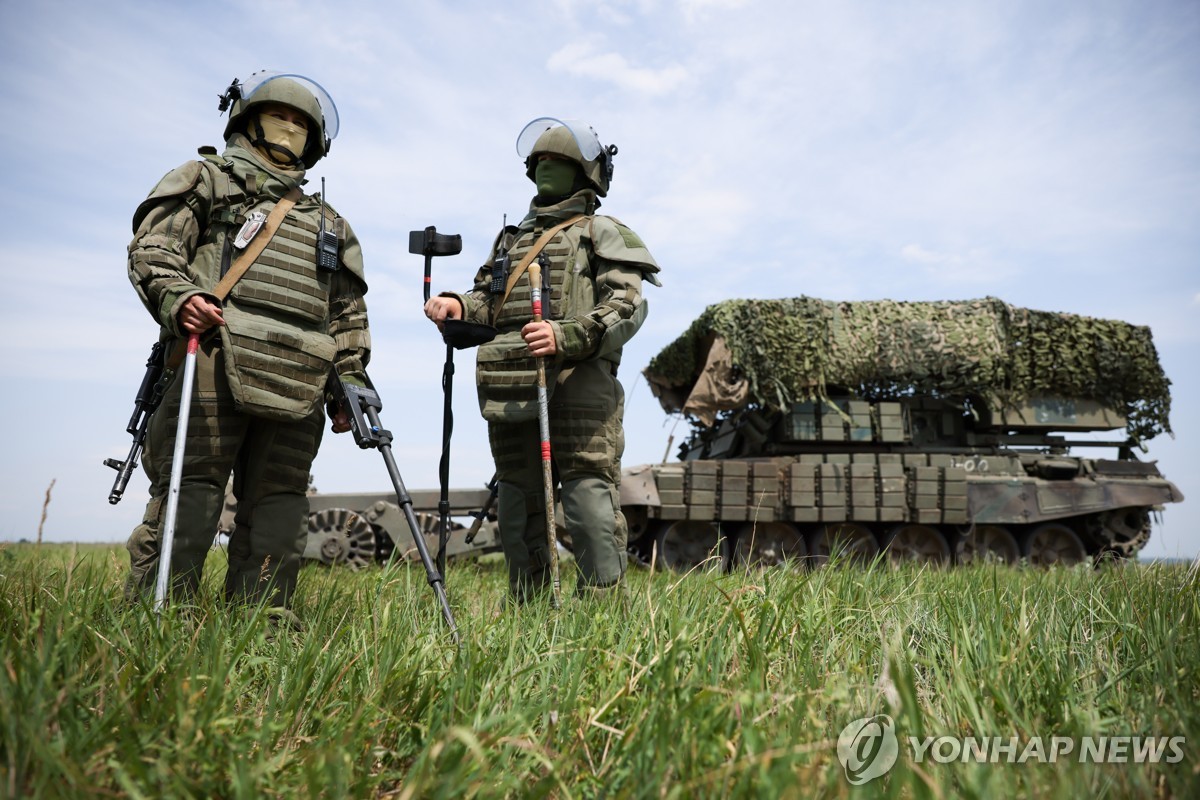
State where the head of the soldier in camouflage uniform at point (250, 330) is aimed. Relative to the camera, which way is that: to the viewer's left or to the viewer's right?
to the viewer's right

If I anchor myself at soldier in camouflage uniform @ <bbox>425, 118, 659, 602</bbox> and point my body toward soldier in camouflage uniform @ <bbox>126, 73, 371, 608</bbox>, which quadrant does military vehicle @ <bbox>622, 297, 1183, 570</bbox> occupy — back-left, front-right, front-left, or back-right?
back-right

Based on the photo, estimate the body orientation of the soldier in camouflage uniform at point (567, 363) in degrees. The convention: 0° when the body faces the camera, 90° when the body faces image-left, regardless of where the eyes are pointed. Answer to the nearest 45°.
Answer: approximately 45°

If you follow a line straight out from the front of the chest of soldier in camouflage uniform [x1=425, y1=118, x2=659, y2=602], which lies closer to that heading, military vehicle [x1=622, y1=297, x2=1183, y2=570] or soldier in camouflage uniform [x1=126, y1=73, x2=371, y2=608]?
the soldier in camouflage uniform

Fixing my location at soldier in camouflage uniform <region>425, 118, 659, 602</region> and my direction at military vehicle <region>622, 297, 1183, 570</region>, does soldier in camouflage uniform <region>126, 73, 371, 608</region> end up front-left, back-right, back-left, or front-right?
back-left

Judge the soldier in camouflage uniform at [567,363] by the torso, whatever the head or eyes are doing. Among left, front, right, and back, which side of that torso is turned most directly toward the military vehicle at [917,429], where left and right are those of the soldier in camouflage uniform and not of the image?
back
